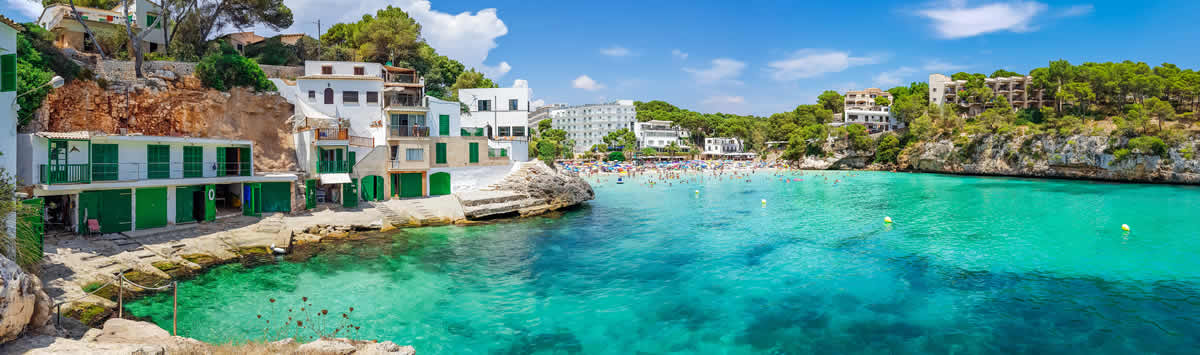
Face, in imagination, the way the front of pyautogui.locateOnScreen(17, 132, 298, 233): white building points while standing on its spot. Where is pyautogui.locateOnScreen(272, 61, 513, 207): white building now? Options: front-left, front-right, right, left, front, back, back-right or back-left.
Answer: left

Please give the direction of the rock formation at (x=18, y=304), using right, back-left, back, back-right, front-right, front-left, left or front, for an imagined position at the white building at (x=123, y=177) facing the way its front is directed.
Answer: front-right

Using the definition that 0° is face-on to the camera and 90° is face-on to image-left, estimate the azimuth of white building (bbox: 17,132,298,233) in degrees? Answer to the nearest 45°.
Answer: approximately 315°

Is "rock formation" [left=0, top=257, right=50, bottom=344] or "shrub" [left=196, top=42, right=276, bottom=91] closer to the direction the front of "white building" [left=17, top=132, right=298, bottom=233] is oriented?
the rock formation

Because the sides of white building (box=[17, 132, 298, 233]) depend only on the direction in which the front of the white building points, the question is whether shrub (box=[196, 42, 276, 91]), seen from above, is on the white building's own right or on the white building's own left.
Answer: on the white building's own left
